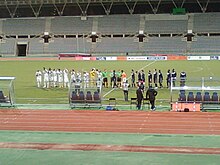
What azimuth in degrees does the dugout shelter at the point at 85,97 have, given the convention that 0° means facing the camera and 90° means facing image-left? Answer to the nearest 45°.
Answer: approximately 180°

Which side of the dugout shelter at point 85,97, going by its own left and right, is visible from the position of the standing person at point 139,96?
right
